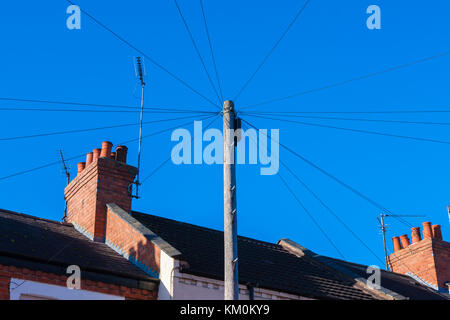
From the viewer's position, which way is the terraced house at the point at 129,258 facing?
facing the viewer and to the right of the viewer

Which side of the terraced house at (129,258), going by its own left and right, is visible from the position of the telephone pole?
front
